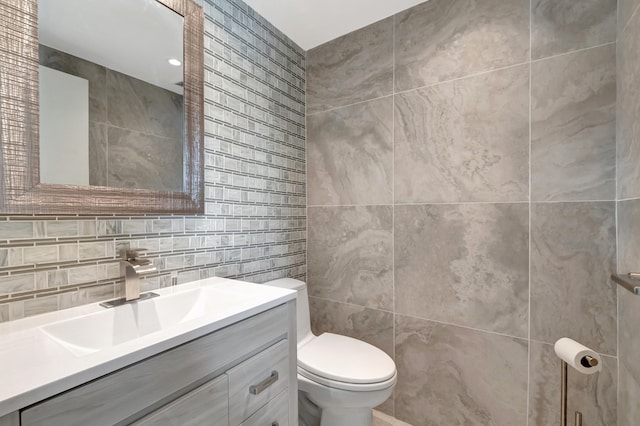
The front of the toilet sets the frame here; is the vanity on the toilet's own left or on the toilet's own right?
on the toilet's own right

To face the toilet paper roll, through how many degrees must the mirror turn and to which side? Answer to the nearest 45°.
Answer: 0° — it already faces it

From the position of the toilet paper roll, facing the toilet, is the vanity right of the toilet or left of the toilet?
left

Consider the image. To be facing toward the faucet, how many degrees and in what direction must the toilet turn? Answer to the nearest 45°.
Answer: approximately 90° to its right

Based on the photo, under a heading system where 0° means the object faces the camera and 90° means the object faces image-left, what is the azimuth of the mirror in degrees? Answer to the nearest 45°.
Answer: approximately 315°
